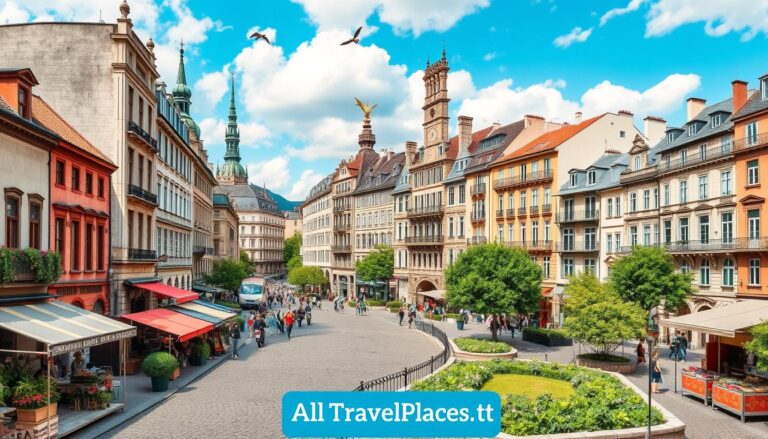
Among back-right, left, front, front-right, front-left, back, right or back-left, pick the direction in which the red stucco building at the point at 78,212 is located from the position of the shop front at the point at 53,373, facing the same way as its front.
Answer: back-left

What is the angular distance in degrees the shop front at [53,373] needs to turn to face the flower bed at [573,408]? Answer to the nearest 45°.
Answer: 0° — it already faces it

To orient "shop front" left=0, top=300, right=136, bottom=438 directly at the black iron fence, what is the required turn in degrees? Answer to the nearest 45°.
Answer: approximately 45° to its left

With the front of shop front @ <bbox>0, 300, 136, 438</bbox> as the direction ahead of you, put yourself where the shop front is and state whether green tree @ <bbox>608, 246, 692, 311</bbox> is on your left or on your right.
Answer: on your left

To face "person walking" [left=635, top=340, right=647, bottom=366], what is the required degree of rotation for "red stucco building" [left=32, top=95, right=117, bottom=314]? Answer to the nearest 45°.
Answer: approximately 45° to its left

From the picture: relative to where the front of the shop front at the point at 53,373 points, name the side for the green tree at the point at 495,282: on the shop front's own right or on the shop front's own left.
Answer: on the shop front's own left

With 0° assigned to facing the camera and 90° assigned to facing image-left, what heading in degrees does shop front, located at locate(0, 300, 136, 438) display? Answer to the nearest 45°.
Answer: approximately 315°
